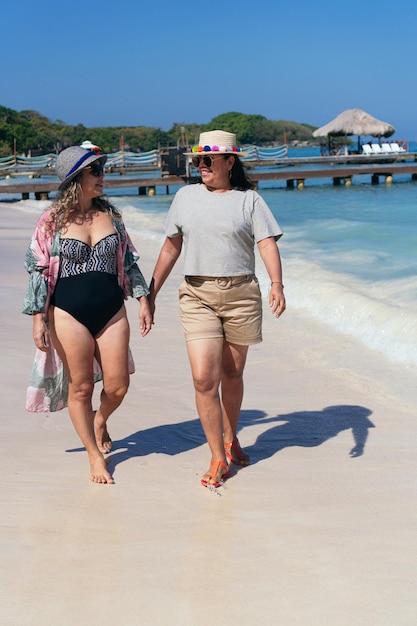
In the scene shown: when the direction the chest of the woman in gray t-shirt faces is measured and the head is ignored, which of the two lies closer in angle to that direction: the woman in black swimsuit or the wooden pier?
the woman in black swimsuit

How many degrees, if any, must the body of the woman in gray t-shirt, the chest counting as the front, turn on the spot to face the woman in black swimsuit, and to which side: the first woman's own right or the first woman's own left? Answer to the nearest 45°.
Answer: approximately 90° to the first woman's own right

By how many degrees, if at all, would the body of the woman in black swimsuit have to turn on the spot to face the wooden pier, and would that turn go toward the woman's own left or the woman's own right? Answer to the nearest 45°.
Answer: approximately 180°

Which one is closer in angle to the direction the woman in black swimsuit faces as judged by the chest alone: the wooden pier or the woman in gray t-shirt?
the woman in gray t-shirt

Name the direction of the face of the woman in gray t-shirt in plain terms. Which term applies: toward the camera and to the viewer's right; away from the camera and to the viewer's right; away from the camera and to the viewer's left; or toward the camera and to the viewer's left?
toward the camera and to the viewer's left

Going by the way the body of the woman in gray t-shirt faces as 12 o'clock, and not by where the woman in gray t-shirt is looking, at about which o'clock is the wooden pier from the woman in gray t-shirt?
The wooden pier is roughly at 6 o'clock from the woman in gray t-shirt.

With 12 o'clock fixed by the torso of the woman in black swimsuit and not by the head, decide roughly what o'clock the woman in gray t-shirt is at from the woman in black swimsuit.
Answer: The woman in gray t-shirt is roughly at 9 o'clock from the woman in black swimsuit.

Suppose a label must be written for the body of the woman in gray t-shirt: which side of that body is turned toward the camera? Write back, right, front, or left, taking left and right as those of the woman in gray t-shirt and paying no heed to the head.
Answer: front

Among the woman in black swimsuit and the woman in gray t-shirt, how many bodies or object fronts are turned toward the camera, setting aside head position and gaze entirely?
2
